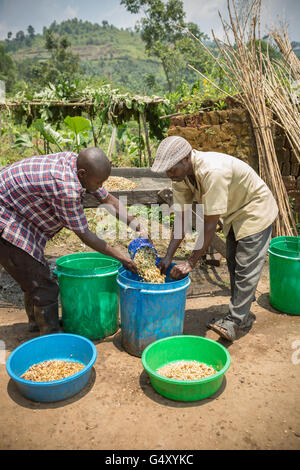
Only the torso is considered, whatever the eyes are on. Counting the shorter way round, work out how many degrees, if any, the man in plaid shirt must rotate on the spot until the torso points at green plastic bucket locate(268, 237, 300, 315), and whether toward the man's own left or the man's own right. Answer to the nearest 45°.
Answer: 0° — they already face it

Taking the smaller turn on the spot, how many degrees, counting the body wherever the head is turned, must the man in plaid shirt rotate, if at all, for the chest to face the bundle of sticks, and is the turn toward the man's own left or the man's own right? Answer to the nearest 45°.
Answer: approximately 45° to the man's own left

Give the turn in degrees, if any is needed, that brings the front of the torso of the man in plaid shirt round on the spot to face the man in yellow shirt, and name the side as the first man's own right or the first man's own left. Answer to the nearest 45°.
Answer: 0° — they already face them

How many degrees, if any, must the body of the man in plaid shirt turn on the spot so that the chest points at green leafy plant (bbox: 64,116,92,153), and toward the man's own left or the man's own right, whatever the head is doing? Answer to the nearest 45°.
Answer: approximately 90° to the man's own left

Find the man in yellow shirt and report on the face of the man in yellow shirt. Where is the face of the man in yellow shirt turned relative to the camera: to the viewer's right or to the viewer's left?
to the viewer's left

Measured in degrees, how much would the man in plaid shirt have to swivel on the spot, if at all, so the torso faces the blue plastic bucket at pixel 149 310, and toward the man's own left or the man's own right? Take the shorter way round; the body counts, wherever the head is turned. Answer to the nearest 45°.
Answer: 0° — they already face it

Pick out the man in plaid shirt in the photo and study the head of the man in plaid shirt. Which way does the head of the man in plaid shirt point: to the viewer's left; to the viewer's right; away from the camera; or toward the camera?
to the viewer's right

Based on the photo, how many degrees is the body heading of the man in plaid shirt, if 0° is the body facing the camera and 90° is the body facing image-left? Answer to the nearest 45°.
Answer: approximately 270°

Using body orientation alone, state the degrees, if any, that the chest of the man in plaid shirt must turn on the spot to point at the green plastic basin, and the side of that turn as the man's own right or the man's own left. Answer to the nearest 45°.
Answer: approximately 45° to the man's own right
